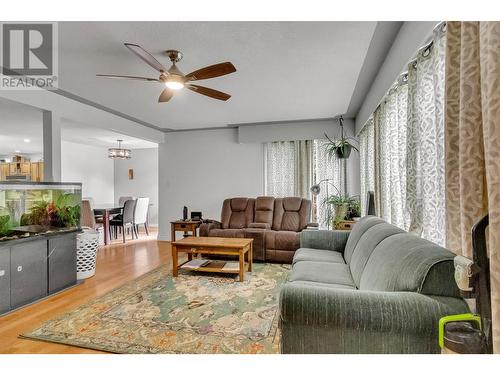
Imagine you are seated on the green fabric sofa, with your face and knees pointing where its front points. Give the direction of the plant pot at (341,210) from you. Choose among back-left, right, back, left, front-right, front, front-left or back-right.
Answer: right

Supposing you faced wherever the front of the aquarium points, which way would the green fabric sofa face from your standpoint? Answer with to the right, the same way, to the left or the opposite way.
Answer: the opposite way

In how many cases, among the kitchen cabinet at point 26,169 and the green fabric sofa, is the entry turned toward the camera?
1

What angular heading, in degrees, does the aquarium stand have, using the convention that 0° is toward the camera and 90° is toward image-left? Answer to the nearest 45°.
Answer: approximately 315°

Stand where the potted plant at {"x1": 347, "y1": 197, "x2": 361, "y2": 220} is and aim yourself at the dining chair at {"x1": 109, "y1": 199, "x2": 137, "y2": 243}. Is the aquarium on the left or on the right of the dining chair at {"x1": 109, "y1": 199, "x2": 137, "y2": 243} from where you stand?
left

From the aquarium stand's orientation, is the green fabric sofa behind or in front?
in front

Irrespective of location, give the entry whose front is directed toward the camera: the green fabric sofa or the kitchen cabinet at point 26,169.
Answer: the kitchen cabinet

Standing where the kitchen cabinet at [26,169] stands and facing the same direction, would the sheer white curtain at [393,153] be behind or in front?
in front

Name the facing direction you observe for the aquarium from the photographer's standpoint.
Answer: facing the viewer and to the right of the viewer

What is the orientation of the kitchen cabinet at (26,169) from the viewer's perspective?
toward the camera

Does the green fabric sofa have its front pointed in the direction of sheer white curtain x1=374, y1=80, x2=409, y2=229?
no

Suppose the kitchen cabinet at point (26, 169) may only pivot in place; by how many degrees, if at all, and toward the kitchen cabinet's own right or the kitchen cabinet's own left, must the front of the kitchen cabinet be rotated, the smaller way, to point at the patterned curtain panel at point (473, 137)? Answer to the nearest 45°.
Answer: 0° — it already faces it

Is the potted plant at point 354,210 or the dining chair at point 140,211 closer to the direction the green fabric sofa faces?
the dining chair

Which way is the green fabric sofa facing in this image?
to the viewer's left

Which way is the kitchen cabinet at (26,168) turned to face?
toward the camera

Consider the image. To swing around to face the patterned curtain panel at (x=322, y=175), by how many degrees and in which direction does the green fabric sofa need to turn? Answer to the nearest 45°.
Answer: approximately 90° to its right
